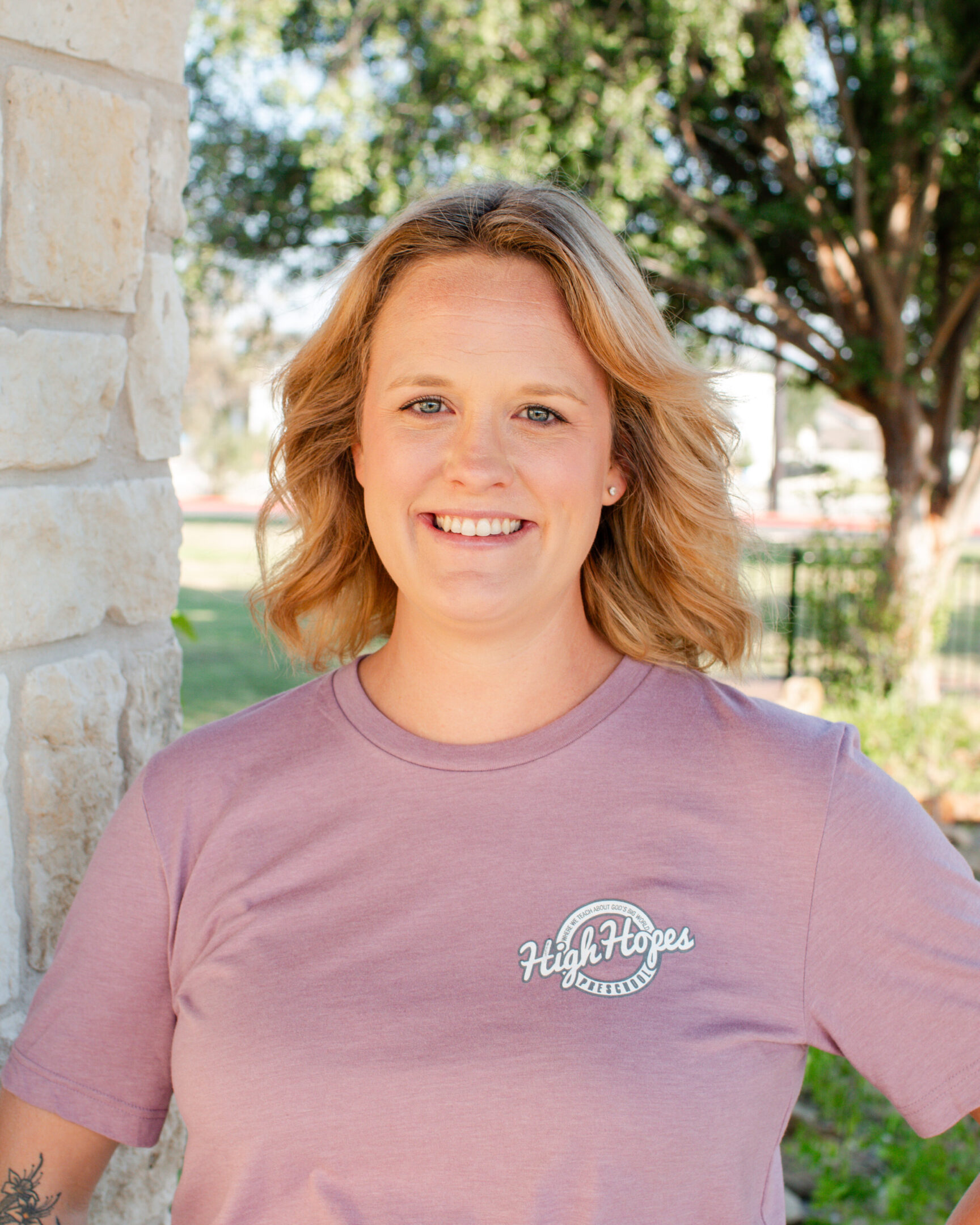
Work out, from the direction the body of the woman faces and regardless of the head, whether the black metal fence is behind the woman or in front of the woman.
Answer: behind

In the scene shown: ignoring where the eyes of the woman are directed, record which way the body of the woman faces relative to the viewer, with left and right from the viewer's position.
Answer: facing the viewer

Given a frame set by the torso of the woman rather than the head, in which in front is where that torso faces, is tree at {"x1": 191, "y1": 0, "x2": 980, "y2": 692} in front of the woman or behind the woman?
behind
